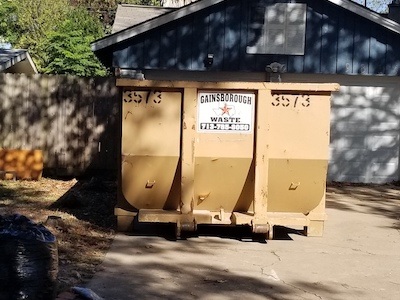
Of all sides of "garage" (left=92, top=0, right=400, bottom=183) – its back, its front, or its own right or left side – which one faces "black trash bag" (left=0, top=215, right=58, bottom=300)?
front

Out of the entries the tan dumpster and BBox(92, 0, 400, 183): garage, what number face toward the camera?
2

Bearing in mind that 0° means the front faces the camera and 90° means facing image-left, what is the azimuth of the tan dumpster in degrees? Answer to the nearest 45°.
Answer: approximately 0°

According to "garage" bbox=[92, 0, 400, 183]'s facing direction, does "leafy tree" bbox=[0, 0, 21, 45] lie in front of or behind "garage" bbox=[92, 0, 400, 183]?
behind

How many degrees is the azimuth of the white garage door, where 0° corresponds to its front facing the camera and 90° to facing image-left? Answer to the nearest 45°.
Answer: approximately 0°

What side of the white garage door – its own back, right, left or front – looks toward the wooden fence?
right
